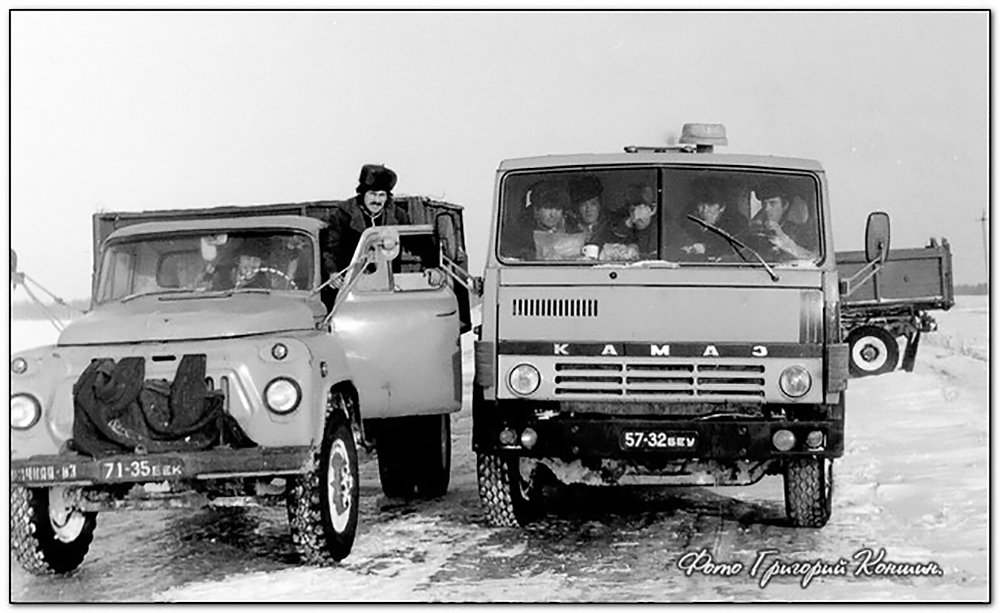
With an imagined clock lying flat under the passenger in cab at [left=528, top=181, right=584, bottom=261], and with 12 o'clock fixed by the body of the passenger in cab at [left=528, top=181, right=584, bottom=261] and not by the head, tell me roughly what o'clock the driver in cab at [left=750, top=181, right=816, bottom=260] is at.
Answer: the driver in cab at [left=750, top=181, right=816, bottom=260] is roughly at 9 o'clock from the passenger in cab at [left=528, top=181, right=584, bottom=261].

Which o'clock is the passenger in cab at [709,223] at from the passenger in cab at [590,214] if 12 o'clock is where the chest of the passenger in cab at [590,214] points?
the passenger in cab at [709,223] is roughly at 9 o'clock from the passenger in cab at [590,214].

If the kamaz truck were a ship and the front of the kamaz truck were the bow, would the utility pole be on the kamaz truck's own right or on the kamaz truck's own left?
on the kamaz truck's own left

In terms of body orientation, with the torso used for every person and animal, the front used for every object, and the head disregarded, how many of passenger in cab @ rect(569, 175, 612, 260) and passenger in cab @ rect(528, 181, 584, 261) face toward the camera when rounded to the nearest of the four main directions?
2

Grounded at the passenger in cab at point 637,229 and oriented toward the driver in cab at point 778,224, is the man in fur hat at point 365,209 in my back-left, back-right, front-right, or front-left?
back-left

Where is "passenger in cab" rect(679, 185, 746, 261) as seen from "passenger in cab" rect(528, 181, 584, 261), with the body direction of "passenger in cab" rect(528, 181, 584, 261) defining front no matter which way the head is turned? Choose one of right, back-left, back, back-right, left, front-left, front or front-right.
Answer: left

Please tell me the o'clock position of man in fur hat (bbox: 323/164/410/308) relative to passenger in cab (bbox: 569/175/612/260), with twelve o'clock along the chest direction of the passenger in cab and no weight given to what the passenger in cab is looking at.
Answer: The man in fur hat is roughly at 4 o'clock from the passenger in cab.

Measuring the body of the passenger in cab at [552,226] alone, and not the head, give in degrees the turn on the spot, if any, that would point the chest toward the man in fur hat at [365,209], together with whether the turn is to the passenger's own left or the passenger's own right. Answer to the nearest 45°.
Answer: approximately 135° to the passenger's own right

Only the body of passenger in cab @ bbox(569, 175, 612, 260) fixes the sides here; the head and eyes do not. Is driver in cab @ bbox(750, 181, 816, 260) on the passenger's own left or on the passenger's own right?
on the passenger's own left
